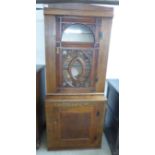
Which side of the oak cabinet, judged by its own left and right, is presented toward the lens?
front
